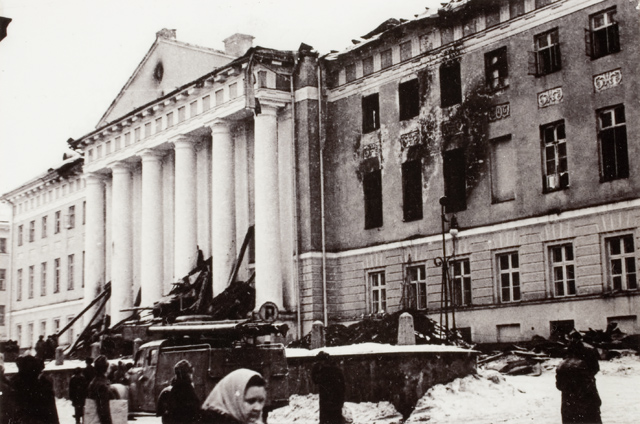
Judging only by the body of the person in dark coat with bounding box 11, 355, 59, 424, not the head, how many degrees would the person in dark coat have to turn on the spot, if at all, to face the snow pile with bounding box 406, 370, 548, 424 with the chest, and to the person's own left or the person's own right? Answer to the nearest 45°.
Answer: approximately 45° to the person's own right

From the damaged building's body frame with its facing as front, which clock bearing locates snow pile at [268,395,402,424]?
The snow pile is roughly at 11 o'clock from the damaged building.

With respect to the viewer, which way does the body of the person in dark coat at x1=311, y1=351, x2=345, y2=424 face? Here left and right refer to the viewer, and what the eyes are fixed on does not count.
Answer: facing away from the viewer and to the left of the viewer

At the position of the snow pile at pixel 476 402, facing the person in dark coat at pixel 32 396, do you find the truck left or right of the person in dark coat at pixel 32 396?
right

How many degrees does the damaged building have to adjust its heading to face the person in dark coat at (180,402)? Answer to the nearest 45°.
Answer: approximately 45° to its left

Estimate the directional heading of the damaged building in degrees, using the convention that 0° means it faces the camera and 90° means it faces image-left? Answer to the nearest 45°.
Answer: approximately 45°

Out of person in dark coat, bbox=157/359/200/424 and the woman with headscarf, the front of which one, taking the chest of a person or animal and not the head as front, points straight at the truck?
the person in dark coat

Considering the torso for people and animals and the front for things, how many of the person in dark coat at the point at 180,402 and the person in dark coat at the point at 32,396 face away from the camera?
2

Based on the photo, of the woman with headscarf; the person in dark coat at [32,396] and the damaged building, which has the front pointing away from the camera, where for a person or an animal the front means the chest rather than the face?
the person in dark coat

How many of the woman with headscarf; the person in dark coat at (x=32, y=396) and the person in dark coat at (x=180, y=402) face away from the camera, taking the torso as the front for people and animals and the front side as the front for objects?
2

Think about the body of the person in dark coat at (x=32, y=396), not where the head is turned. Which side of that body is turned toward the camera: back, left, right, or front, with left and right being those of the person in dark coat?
back

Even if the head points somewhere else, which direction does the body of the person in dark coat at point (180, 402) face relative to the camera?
away from the camera

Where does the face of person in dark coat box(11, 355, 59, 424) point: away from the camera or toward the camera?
away from the camera

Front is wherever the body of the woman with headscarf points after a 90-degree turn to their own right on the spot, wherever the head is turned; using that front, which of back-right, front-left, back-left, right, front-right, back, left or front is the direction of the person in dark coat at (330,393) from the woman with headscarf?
back-right
